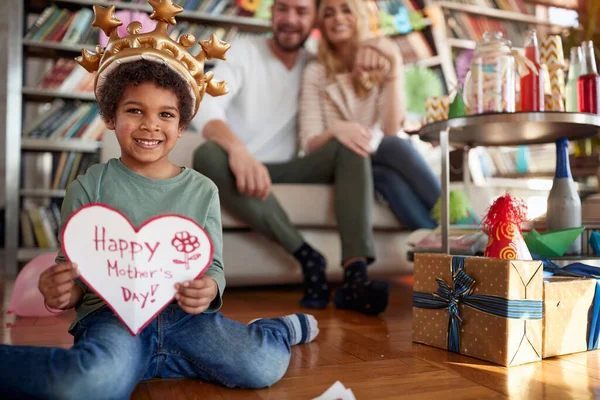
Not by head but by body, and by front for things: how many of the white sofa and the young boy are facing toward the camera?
2

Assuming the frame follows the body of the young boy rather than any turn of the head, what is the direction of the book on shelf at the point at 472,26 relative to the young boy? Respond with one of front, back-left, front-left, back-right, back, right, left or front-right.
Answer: back-left

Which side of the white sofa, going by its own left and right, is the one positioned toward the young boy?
front

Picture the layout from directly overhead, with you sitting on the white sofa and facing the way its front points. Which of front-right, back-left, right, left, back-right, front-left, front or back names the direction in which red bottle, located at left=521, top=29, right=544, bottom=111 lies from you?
front-left

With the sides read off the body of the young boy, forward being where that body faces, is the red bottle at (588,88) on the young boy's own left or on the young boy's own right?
on the young boy's own left

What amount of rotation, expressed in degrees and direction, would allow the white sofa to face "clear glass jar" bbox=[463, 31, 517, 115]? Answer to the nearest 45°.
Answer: approximately 45° to its left

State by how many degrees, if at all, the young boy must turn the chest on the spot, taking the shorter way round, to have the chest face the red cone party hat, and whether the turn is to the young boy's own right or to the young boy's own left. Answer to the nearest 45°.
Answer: approximately 90° to the young boy's own left

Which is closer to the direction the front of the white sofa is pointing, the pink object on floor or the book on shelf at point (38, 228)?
the pink object on floor

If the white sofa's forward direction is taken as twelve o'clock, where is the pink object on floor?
The pink object on floor is roughly at 2 o'clock from the white sofa.

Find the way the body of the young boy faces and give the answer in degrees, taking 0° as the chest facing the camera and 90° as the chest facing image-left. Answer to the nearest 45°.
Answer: approximately 0°

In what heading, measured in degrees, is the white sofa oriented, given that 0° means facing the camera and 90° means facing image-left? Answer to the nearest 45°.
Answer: approximately 0°
